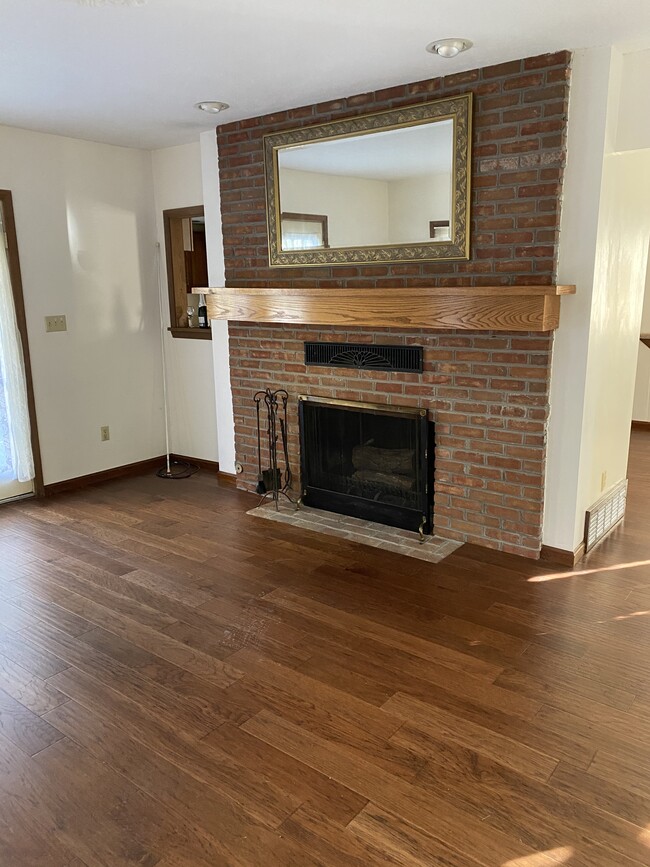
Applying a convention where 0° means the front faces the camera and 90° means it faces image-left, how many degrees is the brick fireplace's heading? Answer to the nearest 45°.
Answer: approximately 45°

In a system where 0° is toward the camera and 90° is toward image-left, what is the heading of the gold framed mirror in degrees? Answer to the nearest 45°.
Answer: approximately 45°

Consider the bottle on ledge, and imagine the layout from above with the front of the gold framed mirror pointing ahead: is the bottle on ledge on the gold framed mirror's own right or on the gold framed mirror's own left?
on the gold framed mirror's own right

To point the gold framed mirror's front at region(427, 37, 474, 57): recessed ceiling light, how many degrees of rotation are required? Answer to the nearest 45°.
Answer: approximately 90° to its left

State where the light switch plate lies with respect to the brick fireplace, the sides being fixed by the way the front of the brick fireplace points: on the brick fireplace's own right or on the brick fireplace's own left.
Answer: on the brick fireplace's own right

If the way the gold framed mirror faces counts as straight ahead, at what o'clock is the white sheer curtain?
The white sheer curtain is roughly at 2 o'clock from the gold framed mirror.
